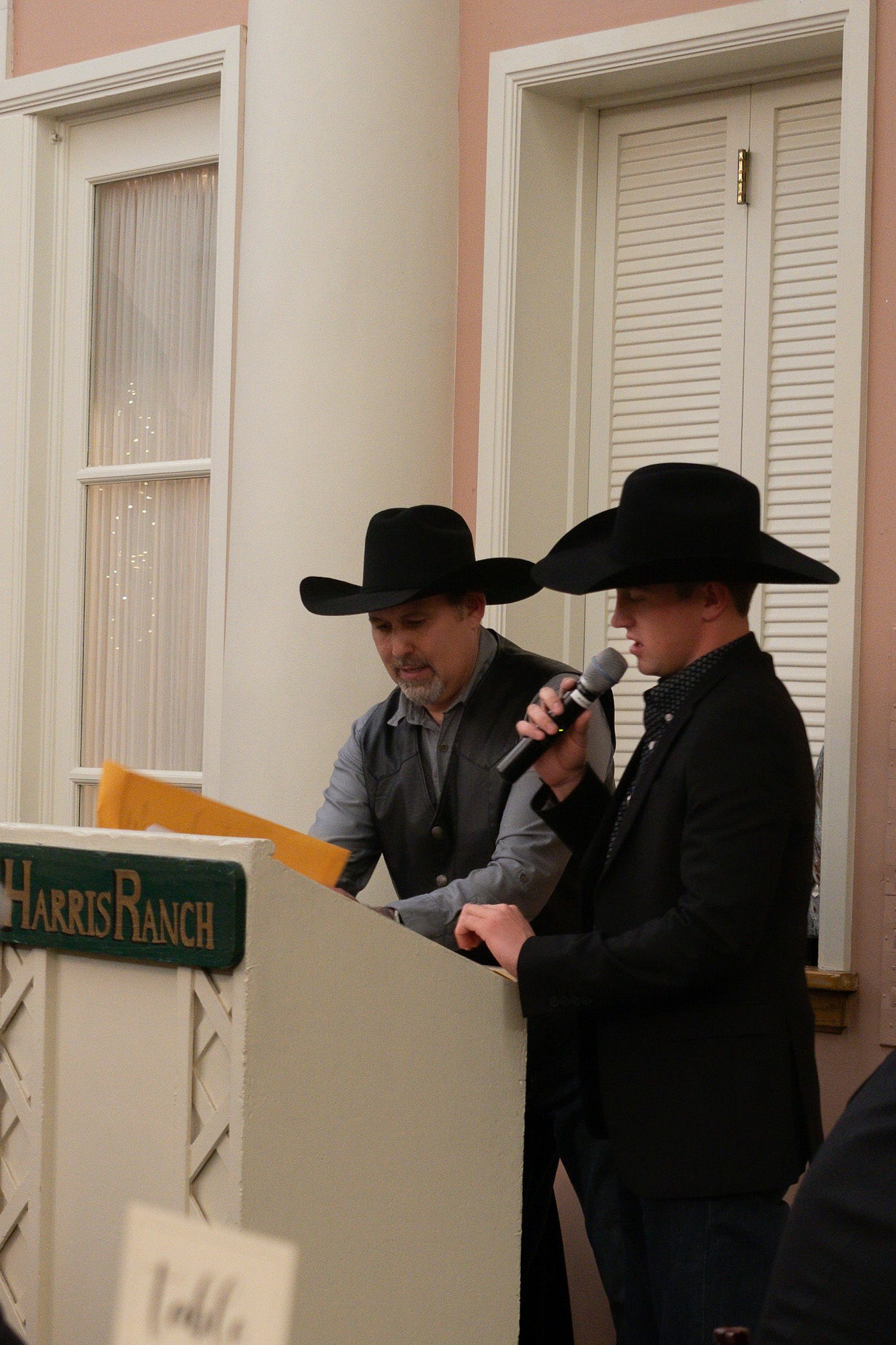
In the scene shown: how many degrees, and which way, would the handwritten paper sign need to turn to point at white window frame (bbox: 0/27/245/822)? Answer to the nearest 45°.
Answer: approximately 180°

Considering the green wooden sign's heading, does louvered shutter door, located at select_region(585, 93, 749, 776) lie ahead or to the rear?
to the rear

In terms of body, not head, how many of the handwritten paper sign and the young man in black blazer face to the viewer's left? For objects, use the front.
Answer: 1

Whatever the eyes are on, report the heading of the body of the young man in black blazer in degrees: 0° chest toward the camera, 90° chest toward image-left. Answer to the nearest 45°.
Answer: approximately 90°

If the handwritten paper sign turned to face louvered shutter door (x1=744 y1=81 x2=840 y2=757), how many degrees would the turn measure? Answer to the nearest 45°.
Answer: approximately 135° to its left

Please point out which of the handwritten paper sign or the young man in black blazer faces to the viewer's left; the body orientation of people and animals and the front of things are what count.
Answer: the young man in black blazer

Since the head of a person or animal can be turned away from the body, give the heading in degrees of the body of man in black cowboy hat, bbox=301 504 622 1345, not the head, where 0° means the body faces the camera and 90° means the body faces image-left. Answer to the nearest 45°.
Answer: approximately 45°

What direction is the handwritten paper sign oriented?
toward the camera

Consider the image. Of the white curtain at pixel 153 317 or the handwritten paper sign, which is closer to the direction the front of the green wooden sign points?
the handwritten paper sign

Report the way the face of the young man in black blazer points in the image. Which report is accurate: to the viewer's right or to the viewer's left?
to the viewer's left

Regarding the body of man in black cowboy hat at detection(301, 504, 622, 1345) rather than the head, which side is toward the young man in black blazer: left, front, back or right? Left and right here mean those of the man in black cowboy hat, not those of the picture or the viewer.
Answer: left

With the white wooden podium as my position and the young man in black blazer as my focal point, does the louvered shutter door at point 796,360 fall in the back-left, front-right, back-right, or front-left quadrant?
front-left

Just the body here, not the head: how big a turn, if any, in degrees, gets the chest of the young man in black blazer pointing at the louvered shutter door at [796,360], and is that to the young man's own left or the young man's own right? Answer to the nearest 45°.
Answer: approximately 90° to the young man's own right

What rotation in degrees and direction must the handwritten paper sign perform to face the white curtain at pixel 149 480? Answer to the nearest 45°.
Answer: approximately 180°

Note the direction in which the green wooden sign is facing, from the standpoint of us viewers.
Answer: facing the viewer and to the left of the viewer
